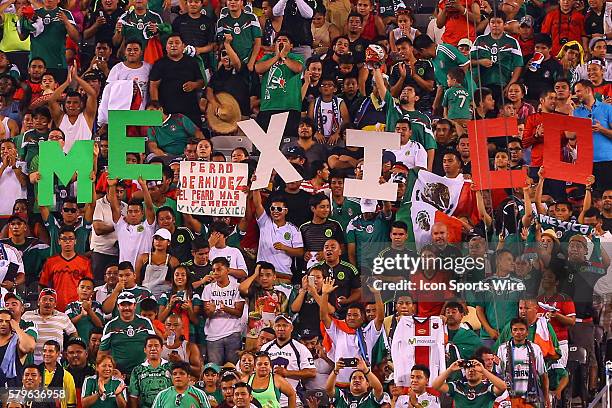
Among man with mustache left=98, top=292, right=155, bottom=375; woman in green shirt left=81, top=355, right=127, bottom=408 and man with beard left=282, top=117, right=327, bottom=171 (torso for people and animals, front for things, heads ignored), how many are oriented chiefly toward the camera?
3

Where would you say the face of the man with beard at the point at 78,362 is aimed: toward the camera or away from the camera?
toward the camera

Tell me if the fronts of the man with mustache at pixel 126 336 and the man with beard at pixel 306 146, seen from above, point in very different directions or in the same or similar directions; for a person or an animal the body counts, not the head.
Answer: same or similar directions

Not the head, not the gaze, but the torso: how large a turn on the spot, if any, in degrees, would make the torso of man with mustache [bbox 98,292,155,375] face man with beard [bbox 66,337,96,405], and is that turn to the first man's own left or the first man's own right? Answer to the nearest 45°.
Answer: approximately 90° to the first man's own right

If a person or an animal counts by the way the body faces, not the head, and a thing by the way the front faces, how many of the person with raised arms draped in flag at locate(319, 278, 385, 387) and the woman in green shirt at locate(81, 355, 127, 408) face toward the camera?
2

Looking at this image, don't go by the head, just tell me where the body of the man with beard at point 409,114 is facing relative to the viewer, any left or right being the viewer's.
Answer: facing the viewer and to the left of the viewer

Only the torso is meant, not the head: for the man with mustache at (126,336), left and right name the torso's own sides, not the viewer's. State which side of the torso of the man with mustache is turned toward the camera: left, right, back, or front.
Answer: front

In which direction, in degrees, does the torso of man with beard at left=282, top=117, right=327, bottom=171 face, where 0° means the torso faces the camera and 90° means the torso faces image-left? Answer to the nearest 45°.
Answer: approximately 0°

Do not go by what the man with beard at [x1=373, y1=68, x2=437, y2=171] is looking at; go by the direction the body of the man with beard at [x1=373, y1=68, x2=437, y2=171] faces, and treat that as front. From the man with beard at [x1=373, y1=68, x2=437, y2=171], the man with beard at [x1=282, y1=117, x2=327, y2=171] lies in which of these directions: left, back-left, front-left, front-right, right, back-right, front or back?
front-right
